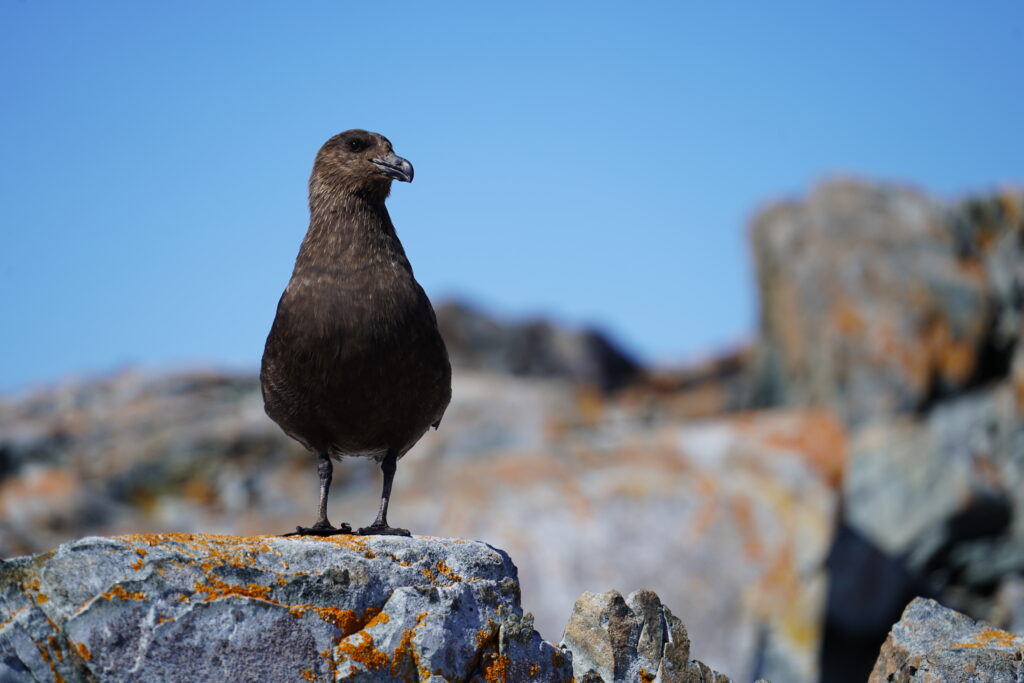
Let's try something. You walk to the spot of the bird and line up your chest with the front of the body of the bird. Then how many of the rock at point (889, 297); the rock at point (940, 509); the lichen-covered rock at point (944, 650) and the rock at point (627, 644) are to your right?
0

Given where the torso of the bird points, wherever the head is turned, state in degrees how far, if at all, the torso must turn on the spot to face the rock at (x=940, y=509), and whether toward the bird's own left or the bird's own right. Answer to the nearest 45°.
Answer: approximately 135° to the bird's own left

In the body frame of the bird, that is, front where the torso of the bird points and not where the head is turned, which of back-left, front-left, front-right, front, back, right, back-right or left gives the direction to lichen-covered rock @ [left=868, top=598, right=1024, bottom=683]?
left

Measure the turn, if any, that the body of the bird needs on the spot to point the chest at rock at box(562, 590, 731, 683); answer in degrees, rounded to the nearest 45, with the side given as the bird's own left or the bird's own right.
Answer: approximately 45° to the bird's own left

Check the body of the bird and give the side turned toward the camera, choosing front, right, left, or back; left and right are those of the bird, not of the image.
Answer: front

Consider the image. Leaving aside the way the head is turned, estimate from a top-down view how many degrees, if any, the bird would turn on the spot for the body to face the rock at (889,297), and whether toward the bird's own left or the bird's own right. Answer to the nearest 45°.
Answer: approximately 135° to the bird's own left

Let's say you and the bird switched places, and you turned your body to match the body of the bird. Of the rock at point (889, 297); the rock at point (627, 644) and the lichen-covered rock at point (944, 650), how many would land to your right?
0

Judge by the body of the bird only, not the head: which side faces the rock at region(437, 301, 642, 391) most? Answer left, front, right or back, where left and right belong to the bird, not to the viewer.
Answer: back

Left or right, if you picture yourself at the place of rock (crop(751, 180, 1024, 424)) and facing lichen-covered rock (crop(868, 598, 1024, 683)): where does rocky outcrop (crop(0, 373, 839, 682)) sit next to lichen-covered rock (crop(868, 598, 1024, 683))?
right

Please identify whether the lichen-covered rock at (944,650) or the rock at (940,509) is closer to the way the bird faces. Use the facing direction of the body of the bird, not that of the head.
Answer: the lichen-covered rock
